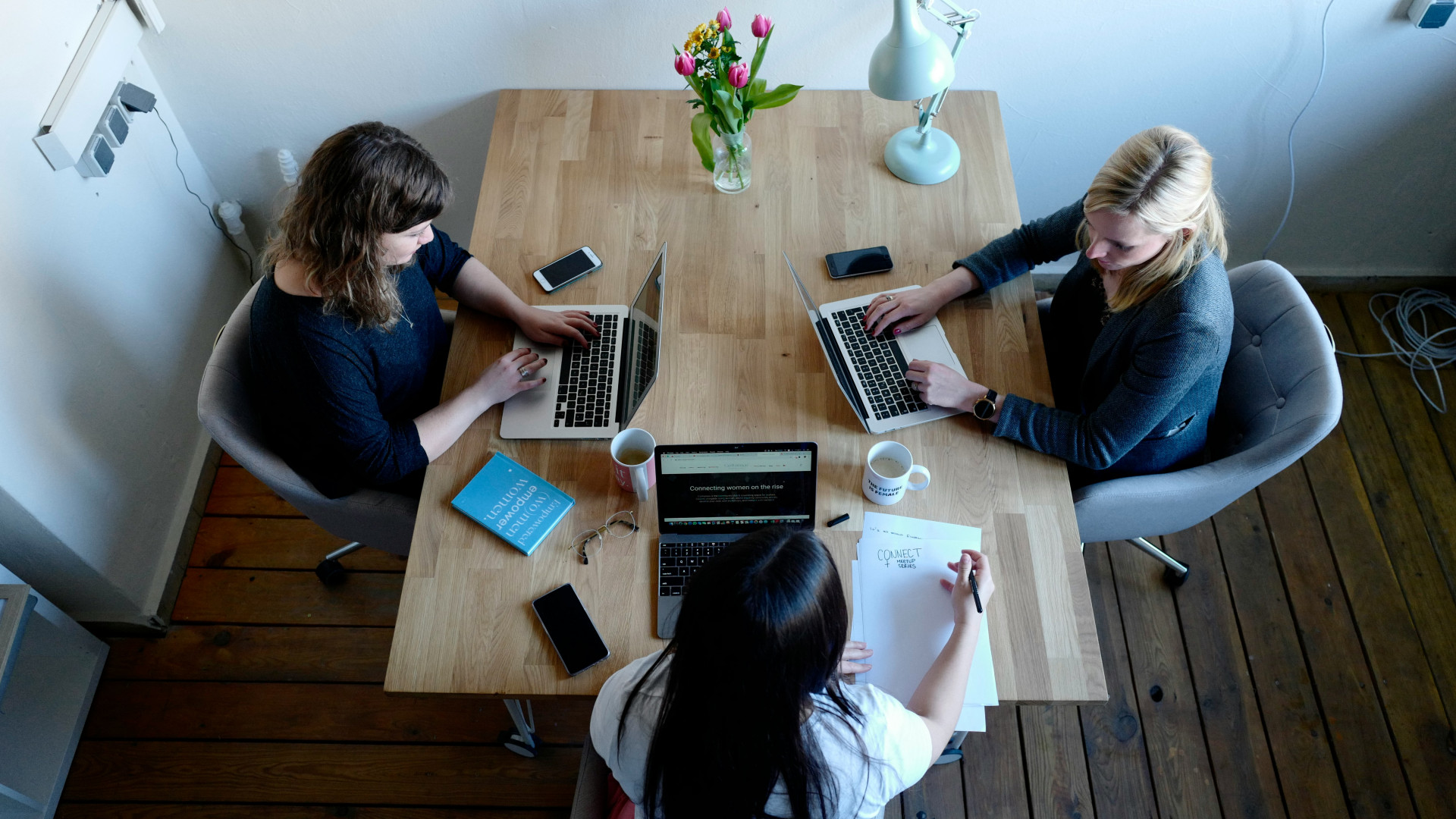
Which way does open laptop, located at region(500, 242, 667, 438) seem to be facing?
to the viewer's left

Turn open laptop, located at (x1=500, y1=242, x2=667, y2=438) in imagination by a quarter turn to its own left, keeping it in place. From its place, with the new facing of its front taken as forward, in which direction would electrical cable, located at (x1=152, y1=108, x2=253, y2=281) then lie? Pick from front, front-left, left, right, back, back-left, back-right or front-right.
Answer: back-right

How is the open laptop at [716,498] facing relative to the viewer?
toward the camera

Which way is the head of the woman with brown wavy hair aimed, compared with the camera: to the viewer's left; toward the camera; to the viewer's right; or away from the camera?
to the viewer's right

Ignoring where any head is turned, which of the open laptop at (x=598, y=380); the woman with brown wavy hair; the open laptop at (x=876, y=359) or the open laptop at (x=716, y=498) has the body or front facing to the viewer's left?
the open laptop at (x=598, y=380)

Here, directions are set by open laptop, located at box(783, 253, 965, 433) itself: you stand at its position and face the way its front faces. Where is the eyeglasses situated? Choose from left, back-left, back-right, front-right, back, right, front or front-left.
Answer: back-right

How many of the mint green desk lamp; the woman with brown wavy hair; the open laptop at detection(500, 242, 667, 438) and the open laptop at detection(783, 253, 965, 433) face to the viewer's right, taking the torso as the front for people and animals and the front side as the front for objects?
2

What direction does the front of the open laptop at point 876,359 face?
to the viewer's right

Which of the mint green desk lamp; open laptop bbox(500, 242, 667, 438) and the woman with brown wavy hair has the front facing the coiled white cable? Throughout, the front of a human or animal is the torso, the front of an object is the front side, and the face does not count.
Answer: the woman with brown wavy hair

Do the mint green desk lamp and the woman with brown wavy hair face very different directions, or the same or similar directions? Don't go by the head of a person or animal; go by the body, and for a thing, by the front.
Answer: very different directions

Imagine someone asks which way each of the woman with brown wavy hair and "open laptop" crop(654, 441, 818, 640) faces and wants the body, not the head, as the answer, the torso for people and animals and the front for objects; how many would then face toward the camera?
1

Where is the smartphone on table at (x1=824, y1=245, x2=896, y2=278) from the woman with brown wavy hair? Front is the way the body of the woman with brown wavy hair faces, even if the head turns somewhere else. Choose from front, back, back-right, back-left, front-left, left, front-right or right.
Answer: front

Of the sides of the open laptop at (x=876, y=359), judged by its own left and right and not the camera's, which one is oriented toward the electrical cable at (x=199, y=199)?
back

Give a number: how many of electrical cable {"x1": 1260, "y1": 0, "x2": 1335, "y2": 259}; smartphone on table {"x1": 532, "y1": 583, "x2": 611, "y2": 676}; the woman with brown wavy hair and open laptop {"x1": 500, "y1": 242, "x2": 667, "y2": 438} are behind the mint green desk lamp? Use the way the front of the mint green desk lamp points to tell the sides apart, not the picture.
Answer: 1

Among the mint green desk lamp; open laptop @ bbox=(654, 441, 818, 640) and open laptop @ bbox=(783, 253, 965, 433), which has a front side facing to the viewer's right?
open laptop @ bbox=(783, 253, 965, 433)

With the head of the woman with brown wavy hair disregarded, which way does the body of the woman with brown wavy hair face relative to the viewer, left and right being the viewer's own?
facing to the right of the viewer

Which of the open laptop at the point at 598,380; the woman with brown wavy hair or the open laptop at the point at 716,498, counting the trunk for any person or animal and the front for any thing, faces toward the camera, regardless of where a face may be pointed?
the open laptop at the point at 716,498

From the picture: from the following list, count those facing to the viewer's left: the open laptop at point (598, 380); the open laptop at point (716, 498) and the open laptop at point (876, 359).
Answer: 1
